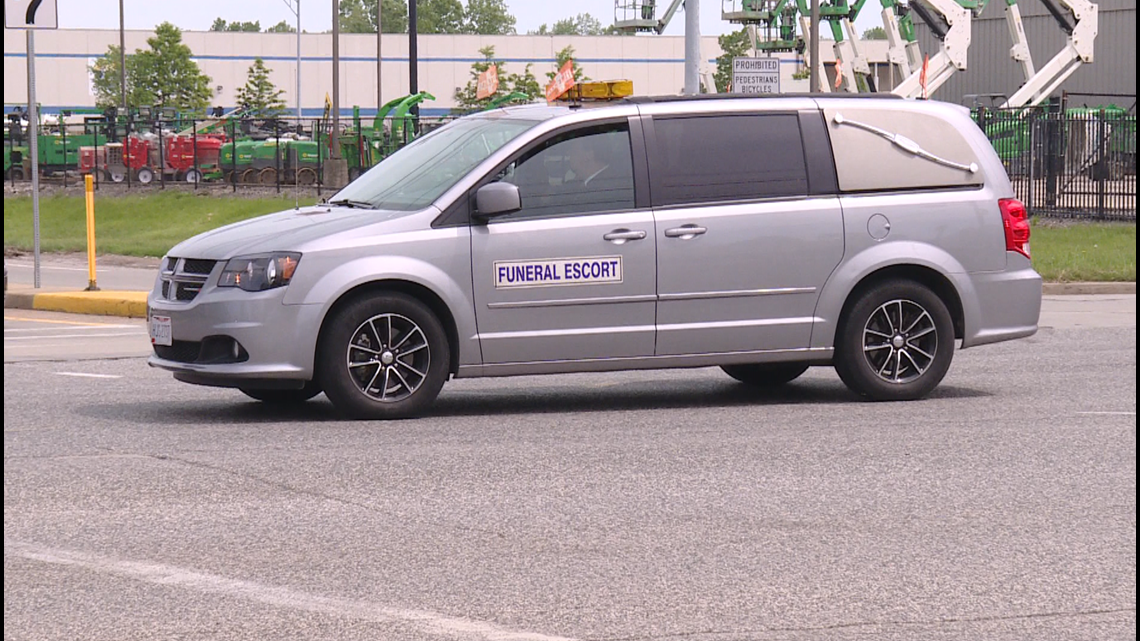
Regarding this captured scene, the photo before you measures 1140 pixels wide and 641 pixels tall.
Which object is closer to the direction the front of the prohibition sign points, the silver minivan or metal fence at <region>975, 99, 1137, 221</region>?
the silver minivan

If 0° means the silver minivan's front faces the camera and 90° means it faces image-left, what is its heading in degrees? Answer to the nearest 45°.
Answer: approximately 45°

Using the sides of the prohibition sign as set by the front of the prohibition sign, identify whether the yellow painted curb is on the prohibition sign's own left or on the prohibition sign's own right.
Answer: on the prohibition sign's own right

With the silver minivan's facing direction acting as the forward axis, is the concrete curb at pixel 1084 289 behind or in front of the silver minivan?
behind

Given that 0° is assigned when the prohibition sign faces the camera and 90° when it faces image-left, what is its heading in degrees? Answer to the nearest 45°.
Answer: approximately 0°

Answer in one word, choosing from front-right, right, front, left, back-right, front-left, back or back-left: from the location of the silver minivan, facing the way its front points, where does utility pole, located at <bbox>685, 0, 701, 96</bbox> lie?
back-right

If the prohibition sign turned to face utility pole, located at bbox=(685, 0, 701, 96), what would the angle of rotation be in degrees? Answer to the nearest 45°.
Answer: approximately 90° to its right

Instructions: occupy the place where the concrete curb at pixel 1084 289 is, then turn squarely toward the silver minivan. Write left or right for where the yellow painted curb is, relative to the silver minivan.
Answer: right
